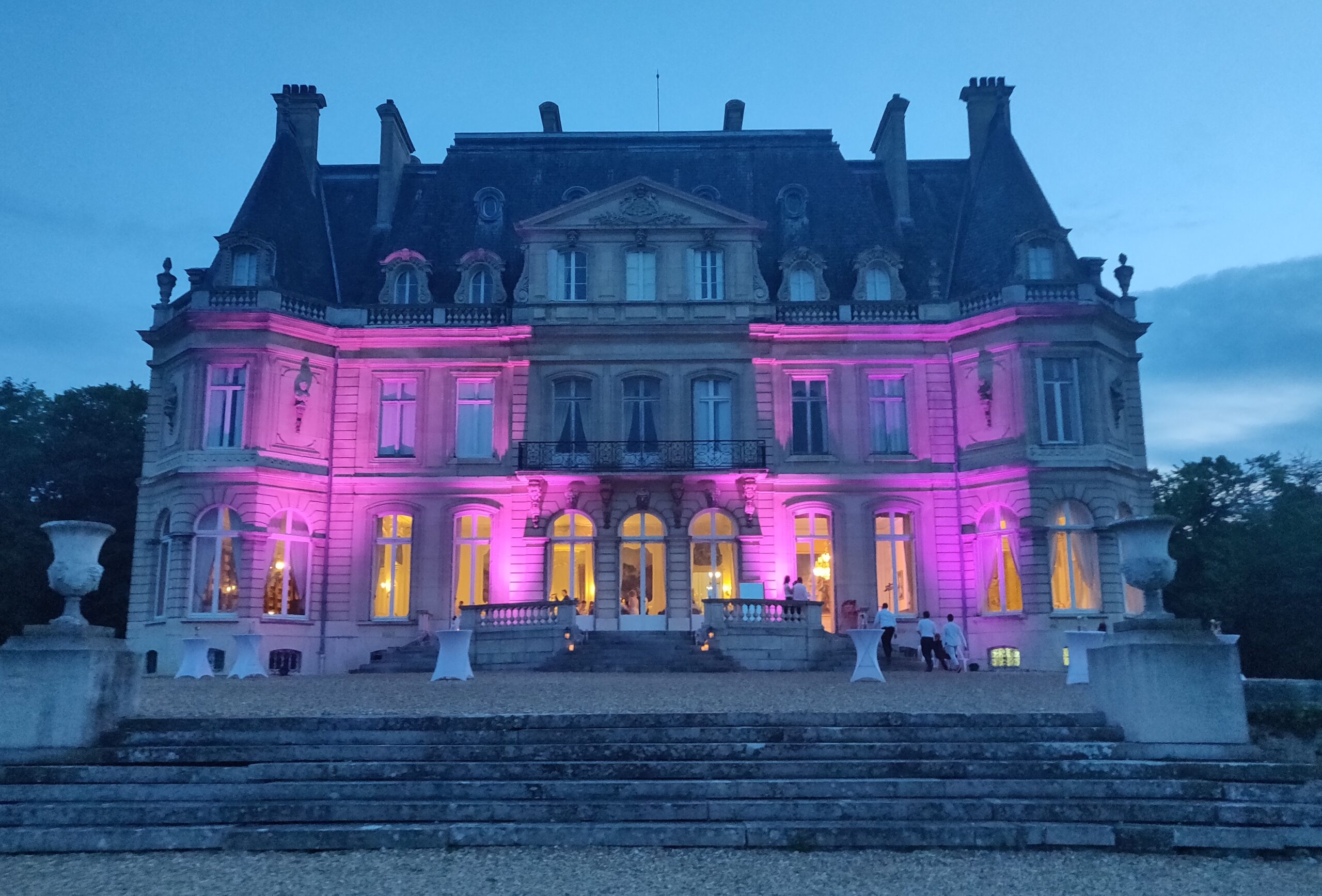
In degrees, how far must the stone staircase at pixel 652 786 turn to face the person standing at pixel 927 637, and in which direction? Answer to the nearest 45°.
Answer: approximately 135° to its left

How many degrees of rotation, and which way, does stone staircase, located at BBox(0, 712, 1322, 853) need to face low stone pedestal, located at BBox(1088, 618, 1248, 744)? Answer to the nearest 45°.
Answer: approximately 90° to its left

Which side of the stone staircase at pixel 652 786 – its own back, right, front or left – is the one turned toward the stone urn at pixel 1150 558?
left

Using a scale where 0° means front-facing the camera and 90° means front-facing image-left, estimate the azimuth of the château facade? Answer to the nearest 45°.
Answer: approximately 0°

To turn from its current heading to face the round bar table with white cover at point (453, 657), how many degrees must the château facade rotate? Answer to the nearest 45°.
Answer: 0° — it already faces it

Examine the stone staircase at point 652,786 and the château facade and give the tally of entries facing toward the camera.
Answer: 2

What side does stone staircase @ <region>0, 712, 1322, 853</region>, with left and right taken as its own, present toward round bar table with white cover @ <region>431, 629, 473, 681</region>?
back

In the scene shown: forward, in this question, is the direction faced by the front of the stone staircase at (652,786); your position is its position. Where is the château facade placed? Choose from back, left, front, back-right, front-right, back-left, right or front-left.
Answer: back

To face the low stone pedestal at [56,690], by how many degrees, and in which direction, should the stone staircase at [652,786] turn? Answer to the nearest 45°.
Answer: approximately 90° to its right

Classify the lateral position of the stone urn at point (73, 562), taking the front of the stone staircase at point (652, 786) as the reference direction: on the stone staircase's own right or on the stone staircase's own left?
on the stone staircase's own right
